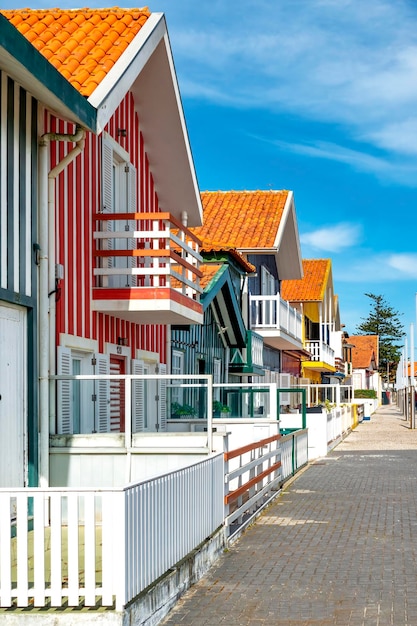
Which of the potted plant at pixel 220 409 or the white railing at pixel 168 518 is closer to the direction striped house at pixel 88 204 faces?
the white railing

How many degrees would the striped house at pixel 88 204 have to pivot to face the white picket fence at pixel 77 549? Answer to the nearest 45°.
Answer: approximately 45° to its right

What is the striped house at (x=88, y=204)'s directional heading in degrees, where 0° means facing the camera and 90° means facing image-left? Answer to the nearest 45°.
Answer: approximately 315°
